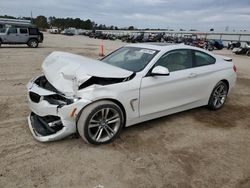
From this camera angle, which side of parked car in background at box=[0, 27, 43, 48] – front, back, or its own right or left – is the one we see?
left

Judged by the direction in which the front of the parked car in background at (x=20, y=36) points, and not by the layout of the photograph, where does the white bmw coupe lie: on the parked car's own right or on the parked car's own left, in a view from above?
on the parked car's own left

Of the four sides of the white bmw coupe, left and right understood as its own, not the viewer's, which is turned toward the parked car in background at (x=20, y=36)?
right

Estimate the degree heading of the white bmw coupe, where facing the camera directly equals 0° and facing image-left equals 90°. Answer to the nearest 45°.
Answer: approximately 45°
